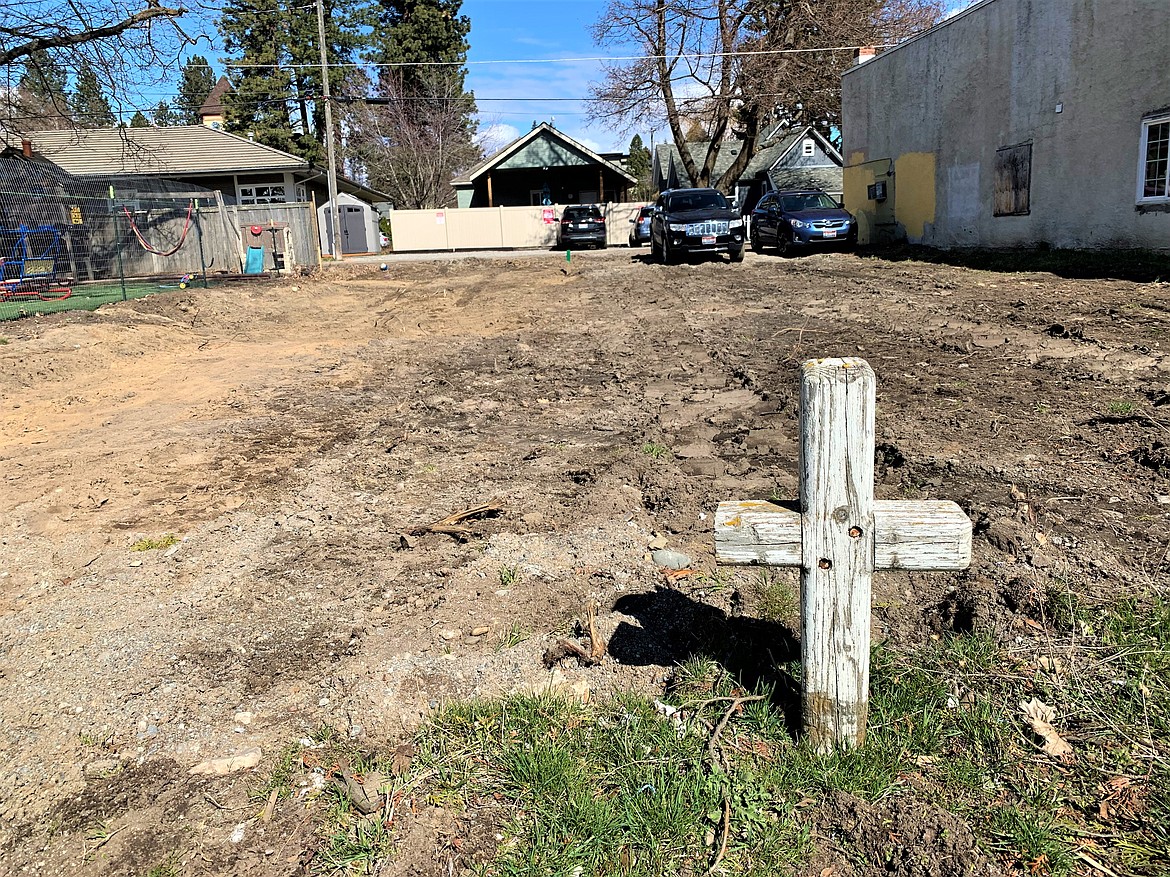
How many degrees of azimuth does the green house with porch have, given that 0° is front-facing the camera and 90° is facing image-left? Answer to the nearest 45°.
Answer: approximately 0°

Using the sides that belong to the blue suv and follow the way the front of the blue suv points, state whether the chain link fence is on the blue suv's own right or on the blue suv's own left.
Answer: on the blue suv's own right

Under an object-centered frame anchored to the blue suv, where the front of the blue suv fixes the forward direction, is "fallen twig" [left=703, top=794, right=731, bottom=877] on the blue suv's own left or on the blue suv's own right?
on the blue suv's own right

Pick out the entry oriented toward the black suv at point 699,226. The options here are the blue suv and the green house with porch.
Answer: the green house with porch

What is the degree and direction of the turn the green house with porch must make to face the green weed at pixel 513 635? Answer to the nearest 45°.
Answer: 0° — it already faces it

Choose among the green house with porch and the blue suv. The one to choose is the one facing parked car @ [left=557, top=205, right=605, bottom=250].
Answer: the green house with porch

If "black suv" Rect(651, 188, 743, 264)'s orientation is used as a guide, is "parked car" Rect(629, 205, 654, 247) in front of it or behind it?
behind

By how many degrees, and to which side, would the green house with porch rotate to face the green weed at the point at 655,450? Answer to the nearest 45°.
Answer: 0° — it already faces it

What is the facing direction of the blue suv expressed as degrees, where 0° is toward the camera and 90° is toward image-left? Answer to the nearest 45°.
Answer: approximately 315°

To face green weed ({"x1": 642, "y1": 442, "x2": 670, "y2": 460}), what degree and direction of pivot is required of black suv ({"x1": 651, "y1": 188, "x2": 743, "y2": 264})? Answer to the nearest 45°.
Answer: approximately 45° to its right

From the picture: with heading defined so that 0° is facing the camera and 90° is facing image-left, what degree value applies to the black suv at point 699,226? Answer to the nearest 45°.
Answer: approximately 315°

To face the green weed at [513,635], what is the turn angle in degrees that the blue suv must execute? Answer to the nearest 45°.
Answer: approximately 45° to its right

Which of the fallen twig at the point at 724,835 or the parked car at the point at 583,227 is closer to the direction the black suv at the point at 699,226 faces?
the fallen twig
